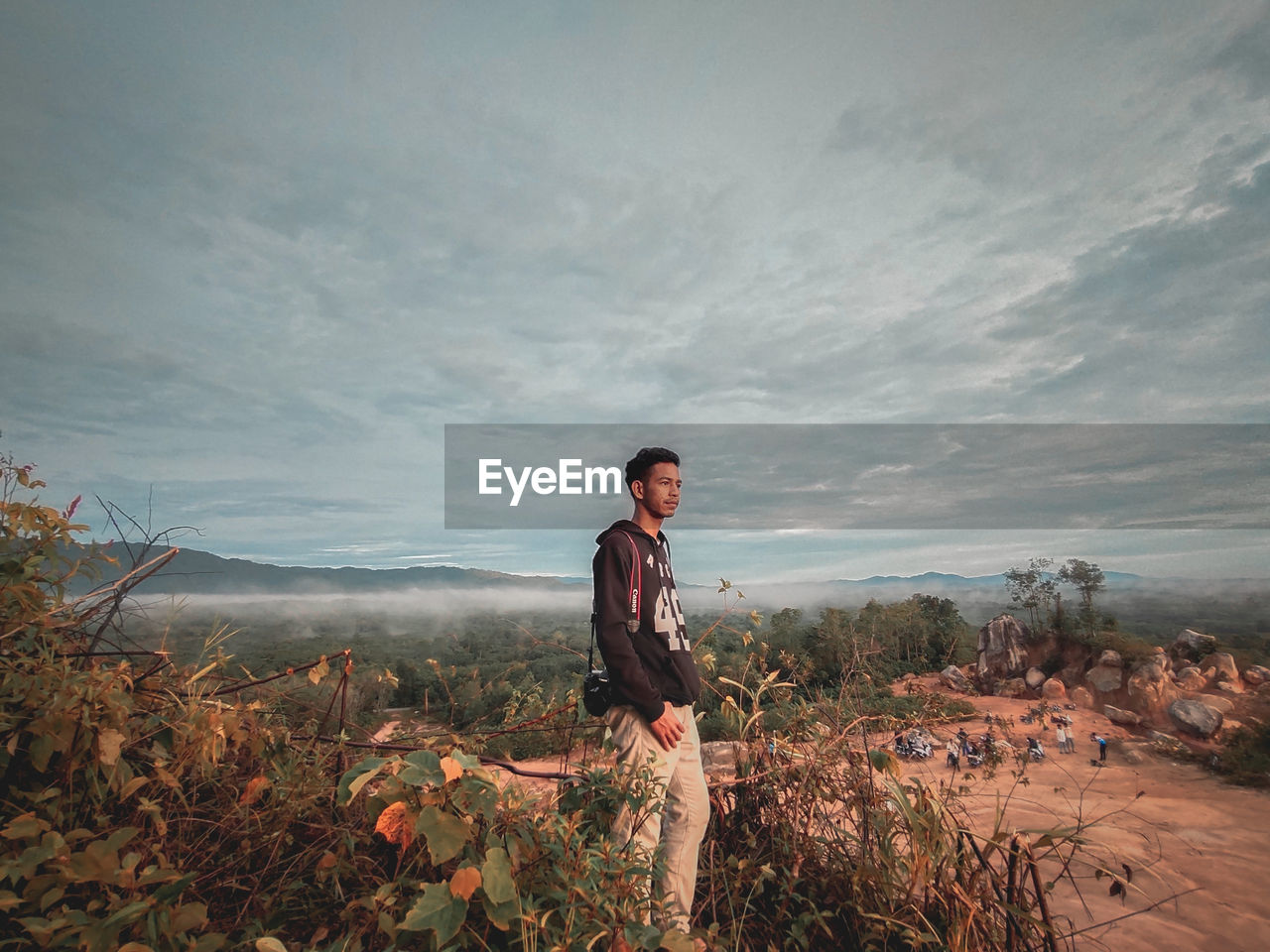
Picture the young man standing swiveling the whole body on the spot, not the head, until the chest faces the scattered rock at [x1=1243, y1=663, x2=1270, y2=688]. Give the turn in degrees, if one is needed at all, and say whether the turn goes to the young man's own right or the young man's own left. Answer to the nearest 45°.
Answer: approximately 90° to the young man's own left

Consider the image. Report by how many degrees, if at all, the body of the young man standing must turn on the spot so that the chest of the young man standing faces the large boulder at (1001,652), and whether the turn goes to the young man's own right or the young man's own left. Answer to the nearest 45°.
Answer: approximately 90° to the young man's own left

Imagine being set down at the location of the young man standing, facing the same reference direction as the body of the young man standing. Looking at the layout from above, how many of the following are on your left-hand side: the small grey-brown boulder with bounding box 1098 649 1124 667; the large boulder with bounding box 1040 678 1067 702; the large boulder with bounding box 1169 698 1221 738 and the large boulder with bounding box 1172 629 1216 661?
4

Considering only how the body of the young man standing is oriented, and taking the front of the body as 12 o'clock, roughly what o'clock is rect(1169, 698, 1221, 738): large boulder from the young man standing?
The large boulder is roughly at 9 o'clock from the young man standing.

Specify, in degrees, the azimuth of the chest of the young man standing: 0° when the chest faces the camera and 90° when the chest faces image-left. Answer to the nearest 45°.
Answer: approximately 315°

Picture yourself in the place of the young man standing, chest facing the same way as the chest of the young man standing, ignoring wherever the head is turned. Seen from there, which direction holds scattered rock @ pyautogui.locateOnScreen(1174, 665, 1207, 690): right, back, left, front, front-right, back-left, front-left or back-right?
left

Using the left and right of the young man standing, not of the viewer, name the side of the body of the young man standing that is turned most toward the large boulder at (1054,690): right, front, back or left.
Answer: left

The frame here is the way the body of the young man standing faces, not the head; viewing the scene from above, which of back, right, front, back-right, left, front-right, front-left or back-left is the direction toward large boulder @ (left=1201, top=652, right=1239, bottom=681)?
left

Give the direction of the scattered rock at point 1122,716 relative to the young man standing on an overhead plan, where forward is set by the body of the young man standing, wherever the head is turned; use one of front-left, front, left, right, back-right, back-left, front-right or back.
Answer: left

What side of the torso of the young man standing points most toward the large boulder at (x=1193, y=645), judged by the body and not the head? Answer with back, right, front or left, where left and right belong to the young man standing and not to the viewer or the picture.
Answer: left

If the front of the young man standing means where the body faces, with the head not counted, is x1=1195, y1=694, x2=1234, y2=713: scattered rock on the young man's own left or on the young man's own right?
on the young man's own left
